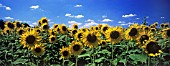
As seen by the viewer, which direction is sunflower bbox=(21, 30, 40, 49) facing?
toward the camera

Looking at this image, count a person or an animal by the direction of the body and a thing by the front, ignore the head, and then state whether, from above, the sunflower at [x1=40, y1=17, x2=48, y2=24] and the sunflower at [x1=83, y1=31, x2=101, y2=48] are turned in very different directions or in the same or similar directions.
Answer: same or similar directions

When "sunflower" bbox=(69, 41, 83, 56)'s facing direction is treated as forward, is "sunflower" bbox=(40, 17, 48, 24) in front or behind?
behind

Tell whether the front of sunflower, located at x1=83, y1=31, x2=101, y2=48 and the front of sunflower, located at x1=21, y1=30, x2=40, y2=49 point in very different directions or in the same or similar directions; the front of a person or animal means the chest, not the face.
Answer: same or similar directions

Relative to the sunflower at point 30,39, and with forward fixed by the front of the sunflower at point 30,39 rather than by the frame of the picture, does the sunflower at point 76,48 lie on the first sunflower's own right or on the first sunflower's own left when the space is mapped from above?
on the first sunflower's own left

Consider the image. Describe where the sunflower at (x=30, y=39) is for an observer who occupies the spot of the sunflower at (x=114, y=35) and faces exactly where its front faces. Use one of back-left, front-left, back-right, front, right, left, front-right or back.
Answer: right

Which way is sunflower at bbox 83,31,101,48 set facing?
toward the camera

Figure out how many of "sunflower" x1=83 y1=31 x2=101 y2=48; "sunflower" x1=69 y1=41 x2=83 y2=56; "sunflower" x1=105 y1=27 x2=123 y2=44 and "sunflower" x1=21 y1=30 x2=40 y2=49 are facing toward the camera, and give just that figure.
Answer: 4

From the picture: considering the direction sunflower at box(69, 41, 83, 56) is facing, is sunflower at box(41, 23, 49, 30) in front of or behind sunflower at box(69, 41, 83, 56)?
behind

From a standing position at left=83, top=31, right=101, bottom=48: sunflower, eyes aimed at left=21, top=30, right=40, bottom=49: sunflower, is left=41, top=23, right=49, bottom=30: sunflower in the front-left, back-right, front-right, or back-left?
front-right

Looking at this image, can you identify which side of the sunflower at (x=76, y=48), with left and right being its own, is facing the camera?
front
